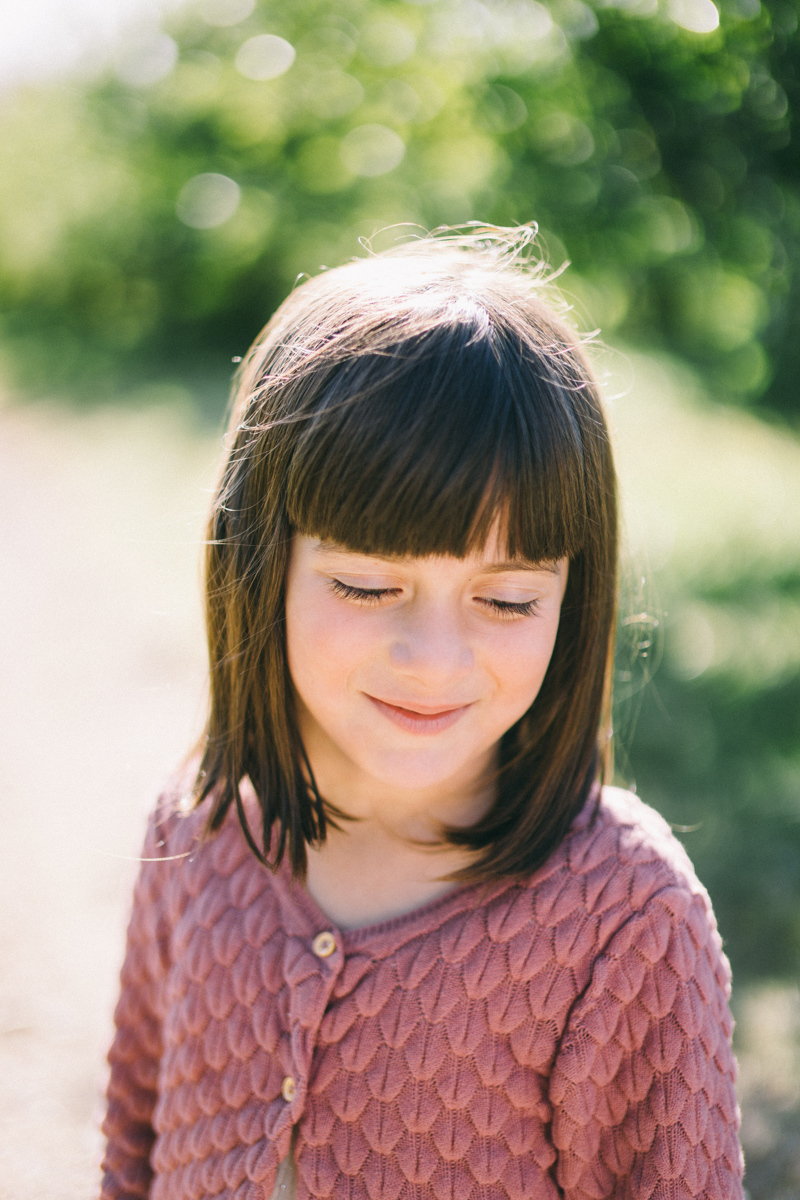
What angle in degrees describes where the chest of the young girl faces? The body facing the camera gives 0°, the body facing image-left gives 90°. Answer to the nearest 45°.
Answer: approximately 45°
